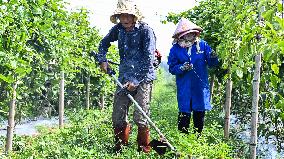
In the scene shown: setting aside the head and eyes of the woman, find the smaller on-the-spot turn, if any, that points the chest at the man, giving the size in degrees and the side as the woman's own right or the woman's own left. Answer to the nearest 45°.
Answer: approximately 45° to the woman's own right

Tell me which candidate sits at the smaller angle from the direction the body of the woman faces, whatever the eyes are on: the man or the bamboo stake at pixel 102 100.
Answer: the man

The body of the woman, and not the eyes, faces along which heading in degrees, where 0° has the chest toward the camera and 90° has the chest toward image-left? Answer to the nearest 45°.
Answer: approximately 0°

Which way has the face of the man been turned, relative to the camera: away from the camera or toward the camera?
toward the camera

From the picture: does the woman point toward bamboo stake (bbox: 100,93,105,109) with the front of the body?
no

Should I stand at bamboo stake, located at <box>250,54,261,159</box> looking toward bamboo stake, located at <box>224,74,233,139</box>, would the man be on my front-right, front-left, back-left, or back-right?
front-left
